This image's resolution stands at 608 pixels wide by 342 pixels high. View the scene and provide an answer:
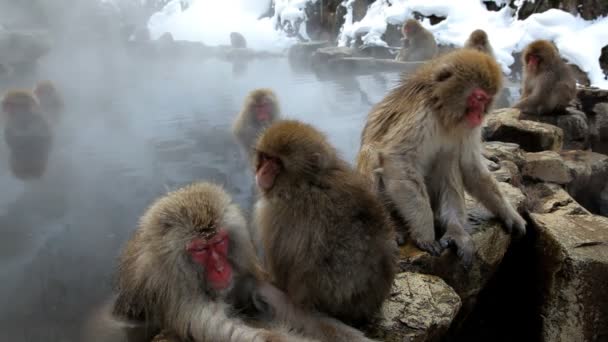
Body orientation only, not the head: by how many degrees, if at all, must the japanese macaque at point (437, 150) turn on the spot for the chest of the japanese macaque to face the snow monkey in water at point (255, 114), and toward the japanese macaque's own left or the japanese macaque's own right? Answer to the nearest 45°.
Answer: approximately 180°

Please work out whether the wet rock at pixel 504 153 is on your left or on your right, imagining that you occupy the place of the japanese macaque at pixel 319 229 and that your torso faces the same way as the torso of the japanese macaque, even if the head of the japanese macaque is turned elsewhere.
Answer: on your right

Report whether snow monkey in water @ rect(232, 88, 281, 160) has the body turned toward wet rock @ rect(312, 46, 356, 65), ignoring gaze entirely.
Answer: no

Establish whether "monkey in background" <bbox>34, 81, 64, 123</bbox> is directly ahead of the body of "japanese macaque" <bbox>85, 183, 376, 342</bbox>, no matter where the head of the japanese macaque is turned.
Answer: no

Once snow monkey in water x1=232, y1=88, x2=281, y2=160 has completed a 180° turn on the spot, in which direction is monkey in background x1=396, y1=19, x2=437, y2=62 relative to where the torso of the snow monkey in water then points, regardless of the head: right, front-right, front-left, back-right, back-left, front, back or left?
right

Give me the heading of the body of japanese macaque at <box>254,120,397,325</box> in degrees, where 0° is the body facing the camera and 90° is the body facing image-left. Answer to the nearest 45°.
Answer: approximately 90°

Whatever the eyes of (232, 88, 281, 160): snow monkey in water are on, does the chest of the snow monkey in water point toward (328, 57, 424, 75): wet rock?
no

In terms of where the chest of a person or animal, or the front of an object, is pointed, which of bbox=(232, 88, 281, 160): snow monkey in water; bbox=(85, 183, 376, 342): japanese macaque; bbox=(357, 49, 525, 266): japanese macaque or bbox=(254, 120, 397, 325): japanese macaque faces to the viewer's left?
bbox=(254, 120, 397, 325): japanese macaque

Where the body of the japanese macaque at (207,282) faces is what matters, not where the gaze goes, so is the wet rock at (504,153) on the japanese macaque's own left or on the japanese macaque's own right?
on the japanese macaque's own left

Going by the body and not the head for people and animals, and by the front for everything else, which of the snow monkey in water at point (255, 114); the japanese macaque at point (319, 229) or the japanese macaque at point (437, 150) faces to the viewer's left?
the japanese macaque at point (319, 229)

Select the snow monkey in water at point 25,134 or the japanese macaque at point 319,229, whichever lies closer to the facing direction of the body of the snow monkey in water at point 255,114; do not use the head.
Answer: the japanese macaque

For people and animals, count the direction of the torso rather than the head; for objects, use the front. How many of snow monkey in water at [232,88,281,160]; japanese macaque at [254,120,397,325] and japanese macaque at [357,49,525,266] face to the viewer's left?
1

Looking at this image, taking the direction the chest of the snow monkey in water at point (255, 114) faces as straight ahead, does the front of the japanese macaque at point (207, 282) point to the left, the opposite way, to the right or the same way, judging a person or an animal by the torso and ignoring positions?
the same way

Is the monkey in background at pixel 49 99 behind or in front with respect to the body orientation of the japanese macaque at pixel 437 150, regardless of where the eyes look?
behind

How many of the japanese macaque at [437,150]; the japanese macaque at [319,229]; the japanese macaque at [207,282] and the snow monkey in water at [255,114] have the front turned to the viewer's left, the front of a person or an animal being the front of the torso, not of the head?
1
